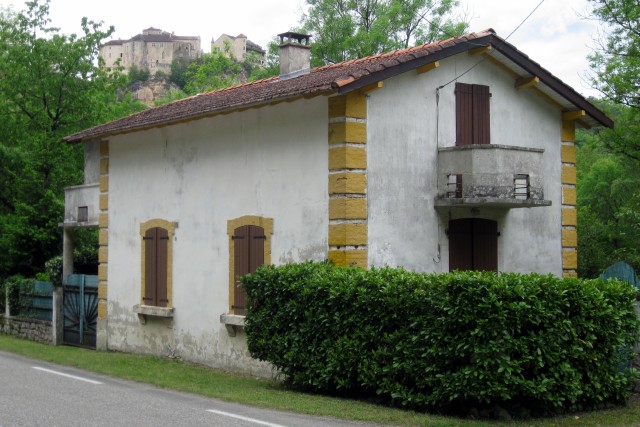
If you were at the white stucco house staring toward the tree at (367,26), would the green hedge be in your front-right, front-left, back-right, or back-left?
back-right

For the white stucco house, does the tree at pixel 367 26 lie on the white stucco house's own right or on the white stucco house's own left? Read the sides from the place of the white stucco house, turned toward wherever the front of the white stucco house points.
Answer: on the white stucco house's own left

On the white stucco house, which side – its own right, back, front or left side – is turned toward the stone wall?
back

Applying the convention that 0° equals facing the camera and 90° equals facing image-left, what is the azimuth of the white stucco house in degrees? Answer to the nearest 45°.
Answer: approximately 315°

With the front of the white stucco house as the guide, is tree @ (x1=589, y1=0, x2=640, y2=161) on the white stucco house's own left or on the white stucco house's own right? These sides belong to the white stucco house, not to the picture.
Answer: on the white stucco house's own left

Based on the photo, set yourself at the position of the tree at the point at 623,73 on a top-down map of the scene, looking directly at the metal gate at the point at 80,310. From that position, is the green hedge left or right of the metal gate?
left

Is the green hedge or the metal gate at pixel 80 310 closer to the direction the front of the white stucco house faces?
the green hedge

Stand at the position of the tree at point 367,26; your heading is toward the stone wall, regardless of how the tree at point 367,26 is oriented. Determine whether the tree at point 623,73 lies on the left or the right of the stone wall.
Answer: left
